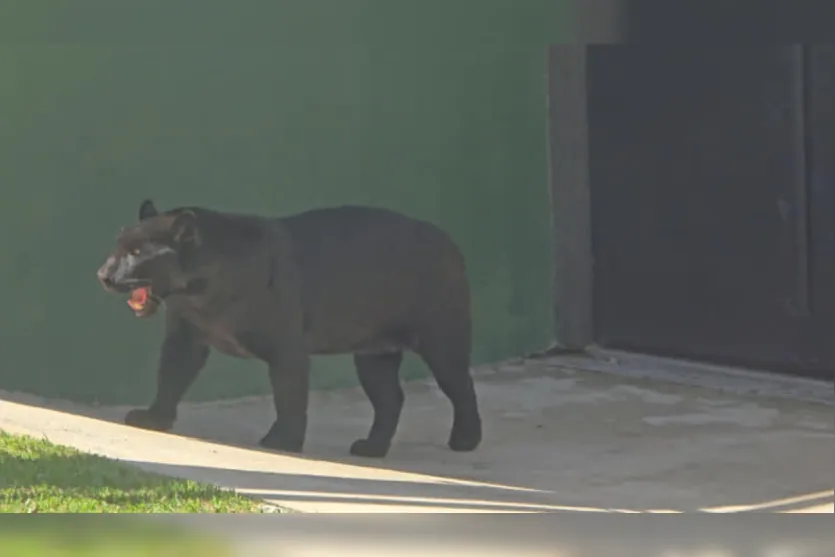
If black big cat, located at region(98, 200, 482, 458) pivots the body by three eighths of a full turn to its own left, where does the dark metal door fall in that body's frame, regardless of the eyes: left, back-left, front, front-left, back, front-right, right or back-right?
left

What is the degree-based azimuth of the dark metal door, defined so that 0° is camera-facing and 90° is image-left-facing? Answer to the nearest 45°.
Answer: approximately 45°

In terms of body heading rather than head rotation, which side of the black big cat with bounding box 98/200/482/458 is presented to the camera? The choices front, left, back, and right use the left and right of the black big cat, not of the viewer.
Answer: left
